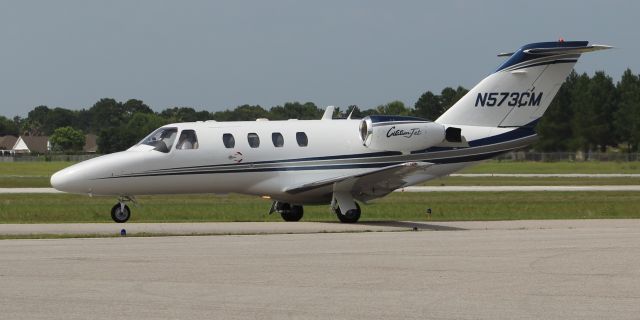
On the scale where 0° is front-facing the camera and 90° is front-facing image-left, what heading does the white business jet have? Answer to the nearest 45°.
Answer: approximately 90°
